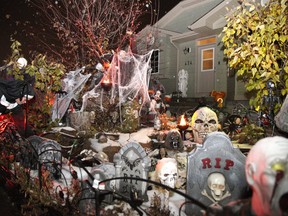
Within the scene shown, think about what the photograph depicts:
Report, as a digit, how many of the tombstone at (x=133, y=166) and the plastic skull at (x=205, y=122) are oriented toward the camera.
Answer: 2

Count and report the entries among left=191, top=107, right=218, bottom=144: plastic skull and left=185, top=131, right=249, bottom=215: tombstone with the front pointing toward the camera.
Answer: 2

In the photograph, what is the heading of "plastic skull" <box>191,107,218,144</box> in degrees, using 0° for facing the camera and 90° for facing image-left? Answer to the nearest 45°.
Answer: approximately 0°

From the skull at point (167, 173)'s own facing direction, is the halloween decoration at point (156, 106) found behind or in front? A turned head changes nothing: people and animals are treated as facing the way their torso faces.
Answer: behind

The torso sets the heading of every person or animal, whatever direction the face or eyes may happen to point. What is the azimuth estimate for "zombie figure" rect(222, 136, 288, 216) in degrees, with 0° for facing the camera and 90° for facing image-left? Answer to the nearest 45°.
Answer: approximately 315°

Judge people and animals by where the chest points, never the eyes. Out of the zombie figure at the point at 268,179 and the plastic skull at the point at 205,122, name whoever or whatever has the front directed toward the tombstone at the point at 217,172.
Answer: the plastic skull

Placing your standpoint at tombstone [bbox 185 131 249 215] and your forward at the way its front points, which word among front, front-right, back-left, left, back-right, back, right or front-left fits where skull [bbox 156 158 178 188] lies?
back-right

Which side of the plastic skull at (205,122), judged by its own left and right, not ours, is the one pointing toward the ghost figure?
back
